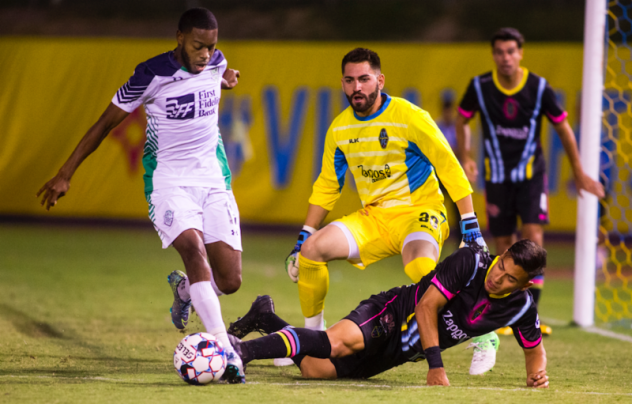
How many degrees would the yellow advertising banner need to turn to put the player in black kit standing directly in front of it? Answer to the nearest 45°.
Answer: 0° — it already faces them

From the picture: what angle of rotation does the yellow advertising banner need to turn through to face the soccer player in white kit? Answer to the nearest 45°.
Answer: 0° — it already faces them

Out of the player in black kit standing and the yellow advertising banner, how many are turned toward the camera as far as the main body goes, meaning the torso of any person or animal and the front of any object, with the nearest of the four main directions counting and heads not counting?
2

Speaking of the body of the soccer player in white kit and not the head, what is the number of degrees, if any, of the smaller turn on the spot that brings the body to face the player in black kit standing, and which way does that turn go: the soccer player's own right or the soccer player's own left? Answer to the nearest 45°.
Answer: approximately 90° to the soccer player's own left

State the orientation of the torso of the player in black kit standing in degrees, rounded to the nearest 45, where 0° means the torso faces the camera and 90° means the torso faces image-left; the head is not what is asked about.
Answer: approximately 0°

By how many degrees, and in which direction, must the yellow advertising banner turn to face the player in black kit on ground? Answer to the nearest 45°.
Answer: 0° — it already faces them
